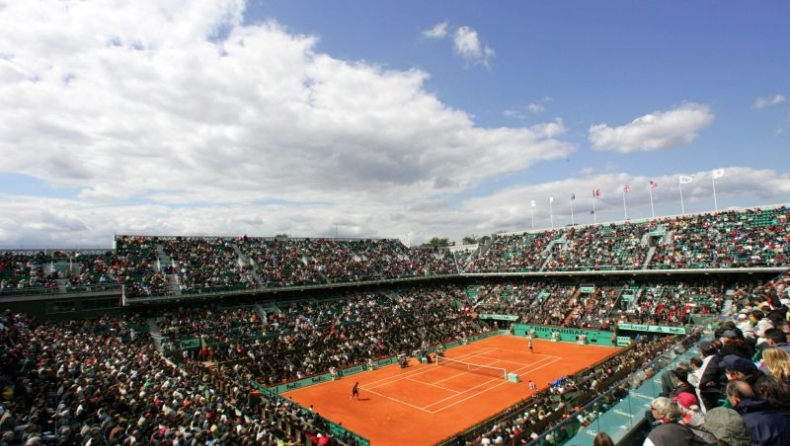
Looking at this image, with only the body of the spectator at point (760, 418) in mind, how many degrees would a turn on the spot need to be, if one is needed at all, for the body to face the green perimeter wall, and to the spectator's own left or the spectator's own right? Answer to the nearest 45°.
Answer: approximately 45° to the spectator's own right

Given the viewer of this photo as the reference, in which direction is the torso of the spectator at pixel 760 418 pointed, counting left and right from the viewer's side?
facing away from the viewer and to the left of the viewer

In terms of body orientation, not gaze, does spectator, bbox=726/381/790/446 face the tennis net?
yes

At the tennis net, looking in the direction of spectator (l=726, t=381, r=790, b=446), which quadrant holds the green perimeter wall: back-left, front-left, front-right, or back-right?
back-left
